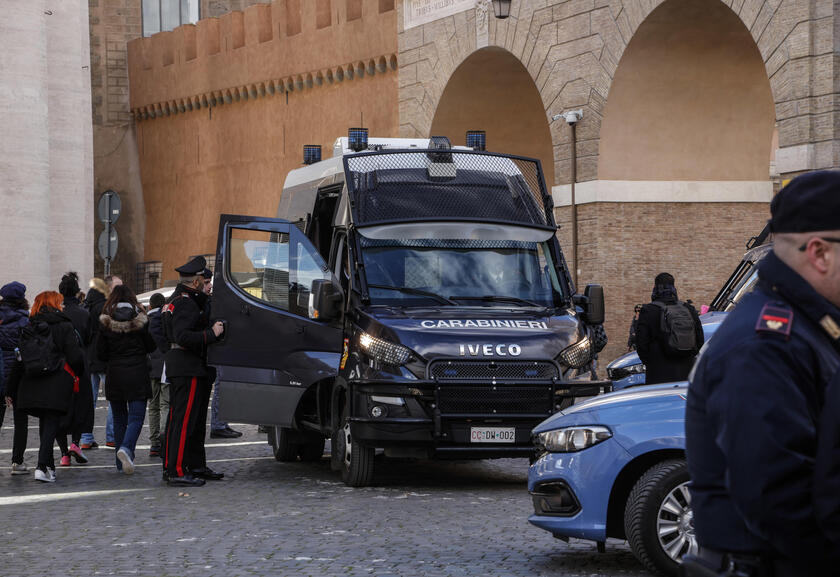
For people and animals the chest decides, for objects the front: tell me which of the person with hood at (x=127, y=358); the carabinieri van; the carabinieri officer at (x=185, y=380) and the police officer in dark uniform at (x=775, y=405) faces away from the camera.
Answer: the person with hood

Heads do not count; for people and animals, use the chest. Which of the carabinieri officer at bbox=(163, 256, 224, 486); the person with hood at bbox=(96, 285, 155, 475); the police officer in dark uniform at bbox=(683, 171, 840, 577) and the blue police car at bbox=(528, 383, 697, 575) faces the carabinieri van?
the carabinieri officer

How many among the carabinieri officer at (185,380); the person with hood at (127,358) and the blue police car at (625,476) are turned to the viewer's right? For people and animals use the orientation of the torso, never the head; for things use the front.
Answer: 1

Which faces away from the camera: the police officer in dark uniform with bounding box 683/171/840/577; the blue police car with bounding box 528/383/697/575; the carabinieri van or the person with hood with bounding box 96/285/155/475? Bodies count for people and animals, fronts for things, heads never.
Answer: the person with hood

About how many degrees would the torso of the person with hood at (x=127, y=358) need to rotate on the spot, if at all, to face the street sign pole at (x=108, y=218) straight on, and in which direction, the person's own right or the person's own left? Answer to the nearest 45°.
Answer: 0° — they already face it

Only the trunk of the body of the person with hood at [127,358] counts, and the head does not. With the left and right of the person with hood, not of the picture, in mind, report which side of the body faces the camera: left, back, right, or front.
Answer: back

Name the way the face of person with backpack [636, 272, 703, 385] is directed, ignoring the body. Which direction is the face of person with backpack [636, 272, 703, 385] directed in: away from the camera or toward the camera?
away from the camera

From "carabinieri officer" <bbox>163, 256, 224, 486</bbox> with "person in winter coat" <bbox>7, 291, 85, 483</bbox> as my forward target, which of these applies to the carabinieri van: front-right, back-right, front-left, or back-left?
back-right

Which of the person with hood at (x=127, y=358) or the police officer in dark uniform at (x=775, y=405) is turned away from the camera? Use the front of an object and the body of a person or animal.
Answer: the person with hood

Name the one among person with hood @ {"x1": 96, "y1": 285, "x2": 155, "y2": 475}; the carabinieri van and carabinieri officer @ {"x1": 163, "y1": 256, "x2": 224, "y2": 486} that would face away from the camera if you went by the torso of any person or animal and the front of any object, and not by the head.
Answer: the person with hood

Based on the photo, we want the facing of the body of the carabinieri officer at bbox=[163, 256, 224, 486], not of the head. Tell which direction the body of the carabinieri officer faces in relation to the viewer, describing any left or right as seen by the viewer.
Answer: facing to the right of the viewer
